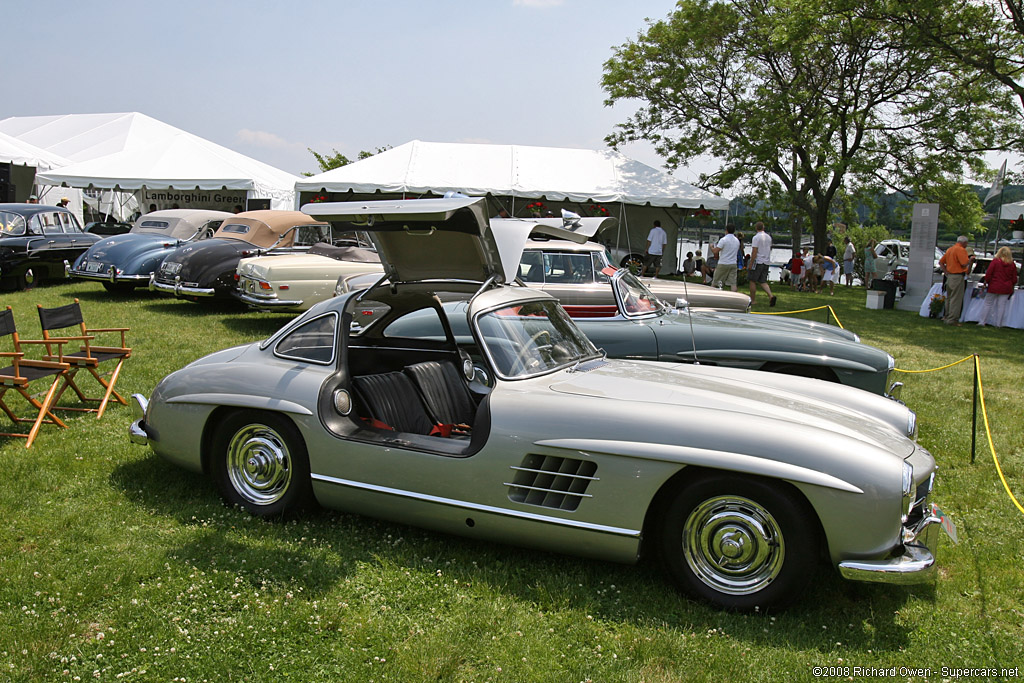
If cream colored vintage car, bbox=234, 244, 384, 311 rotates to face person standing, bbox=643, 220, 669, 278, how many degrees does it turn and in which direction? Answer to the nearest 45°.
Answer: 0° — it already faces them

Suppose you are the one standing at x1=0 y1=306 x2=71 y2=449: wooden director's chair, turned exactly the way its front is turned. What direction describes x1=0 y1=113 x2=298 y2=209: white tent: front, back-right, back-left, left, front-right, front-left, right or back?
back-left

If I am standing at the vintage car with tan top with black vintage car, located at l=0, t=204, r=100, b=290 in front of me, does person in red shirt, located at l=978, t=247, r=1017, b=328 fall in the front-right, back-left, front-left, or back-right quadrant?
back-right

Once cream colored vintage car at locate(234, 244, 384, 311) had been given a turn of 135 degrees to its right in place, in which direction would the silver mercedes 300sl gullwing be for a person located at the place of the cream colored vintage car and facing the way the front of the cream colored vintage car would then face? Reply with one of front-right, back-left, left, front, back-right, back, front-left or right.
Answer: front

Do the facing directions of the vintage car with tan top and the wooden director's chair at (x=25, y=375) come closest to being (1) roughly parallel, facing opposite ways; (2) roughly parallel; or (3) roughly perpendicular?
roughly perpendicular

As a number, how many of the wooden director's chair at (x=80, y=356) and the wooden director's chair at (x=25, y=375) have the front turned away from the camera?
0

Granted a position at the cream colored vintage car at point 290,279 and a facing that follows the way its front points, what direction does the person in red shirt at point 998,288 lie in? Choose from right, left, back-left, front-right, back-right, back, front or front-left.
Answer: front-right

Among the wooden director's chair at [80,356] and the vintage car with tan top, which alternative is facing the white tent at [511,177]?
the vintage car with tan top

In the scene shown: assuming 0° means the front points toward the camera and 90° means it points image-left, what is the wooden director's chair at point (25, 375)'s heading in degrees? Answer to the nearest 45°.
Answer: approximately 315°

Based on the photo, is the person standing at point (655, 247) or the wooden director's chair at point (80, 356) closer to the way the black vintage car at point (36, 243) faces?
the person standing

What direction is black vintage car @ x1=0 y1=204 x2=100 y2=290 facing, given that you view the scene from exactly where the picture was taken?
facing away from the viewer and to the right of the viewer

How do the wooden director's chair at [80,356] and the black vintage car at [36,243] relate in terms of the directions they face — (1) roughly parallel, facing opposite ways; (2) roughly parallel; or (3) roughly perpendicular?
roughly perpendicular

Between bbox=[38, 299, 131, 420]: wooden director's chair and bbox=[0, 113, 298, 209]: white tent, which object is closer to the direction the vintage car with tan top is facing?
the white tent

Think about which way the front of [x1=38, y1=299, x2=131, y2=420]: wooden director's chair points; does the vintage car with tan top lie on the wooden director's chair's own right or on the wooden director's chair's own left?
on the wooden director's chair's own left

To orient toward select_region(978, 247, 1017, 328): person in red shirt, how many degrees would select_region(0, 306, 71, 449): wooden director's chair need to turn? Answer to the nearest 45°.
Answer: approximately 45° to its left

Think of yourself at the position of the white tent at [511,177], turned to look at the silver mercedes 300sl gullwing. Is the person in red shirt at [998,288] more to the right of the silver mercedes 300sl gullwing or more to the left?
left
